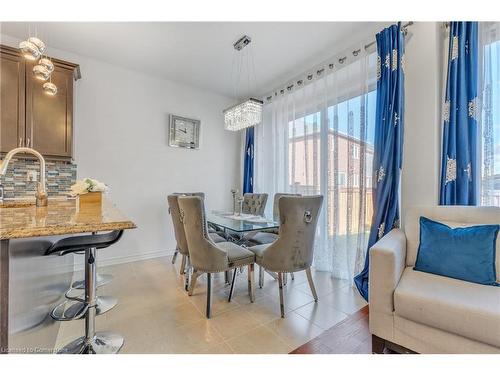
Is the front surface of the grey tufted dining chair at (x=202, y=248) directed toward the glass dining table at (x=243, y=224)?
yes

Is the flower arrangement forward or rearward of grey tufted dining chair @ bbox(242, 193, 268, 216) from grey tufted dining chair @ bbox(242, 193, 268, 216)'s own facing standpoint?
forward

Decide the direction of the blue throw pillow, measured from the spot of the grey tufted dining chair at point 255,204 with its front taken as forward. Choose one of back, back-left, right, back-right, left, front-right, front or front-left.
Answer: left

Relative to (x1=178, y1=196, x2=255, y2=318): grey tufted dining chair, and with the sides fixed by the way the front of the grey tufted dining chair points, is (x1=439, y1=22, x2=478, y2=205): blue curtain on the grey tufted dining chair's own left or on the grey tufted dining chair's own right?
on the grey tufted dining chair's own right

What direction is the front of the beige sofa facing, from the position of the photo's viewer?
facing the viewer and to the left of the viewer

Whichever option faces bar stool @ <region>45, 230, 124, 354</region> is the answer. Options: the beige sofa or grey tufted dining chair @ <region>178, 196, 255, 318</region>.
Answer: the beige sofa

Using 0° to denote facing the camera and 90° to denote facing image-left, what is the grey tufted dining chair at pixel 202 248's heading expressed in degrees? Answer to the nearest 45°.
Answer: approximately 225°

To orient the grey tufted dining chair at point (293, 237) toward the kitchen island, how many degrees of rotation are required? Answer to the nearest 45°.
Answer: approximately 90° to its left

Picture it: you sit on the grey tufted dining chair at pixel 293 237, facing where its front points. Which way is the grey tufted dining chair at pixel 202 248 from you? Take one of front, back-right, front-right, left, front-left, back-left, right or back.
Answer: front-left

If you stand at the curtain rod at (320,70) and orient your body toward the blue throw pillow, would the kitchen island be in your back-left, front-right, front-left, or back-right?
front-right

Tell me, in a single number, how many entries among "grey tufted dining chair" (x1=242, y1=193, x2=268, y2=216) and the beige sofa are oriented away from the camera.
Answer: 0

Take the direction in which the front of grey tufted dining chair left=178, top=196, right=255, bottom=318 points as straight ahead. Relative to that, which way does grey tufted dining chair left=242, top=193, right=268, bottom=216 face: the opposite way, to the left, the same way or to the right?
the opposite way

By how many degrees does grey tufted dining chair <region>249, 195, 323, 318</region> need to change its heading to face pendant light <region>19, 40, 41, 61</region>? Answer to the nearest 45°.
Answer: approximately 45° to its left

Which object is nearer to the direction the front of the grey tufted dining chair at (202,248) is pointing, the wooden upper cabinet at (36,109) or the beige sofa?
the beige sofa

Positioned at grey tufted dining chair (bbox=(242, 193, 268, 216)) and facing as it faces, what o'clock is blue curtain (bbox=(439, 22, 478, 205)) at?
The blue curtain is roughly at 9 o'clock from the grey tufted dining chair.
